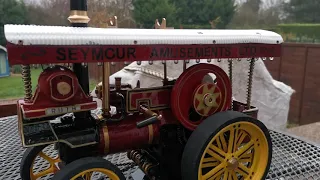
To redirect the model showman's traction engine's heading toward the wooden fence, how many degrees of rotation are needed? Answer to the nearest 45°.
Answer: approximately 180°
